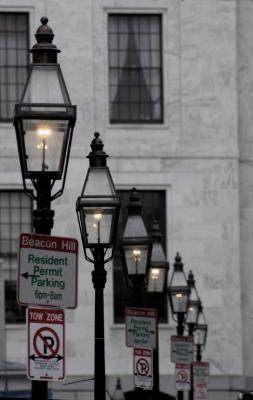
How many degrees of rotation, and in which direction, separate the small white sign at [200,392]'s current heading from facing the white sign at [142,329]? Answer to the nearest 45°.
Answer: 0° — it already faces it

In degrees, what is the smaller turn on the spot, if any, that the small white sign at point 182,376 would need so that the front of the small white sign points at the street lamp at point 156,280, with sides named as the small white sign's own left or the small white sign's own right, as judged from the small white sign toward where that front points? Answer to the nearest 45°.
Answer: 0° — it already faces it

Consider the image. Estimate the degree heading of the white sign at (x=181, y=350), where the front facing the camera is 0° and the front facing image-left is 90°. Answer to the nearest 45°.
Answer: approximately 0°

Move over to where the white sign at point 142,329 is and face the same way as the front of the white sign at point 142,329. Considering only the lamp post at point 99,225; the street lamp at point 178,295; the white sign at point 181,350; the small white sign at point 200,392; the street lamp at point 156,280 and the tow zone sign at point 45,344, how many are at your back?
4

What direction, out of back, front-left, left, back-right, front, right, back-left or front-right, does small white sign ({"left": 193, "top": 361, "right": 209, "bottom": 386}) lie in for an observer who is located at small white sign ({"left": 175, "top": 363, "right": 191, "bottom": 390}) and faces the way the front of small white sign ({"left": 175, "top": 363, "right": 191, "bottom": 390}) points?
back

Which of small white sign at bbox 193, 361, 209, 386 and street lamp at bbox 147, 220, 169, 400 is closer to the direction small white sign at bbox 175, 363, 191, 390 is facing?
the street lamp
